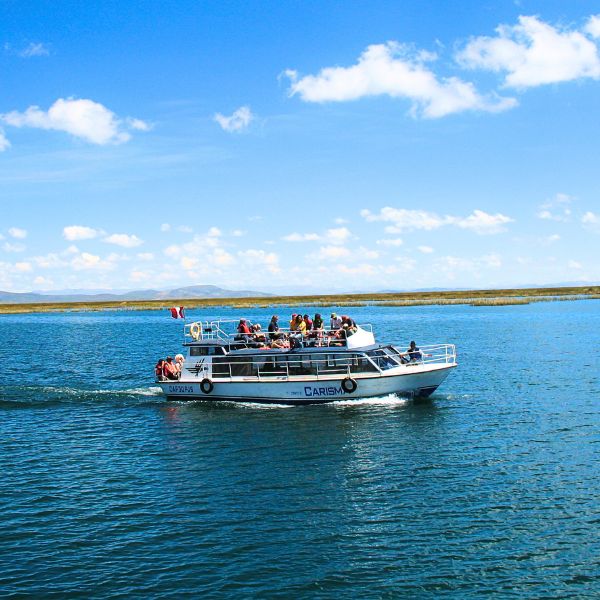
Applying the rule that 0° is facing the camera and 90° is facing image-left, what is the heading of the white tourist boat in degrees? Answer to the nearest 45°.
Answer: approximately 270°

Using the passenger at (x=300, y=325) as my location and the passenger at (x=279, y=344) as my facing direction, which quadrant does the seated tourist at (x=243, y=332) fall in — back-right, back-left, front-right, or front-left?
front-right
